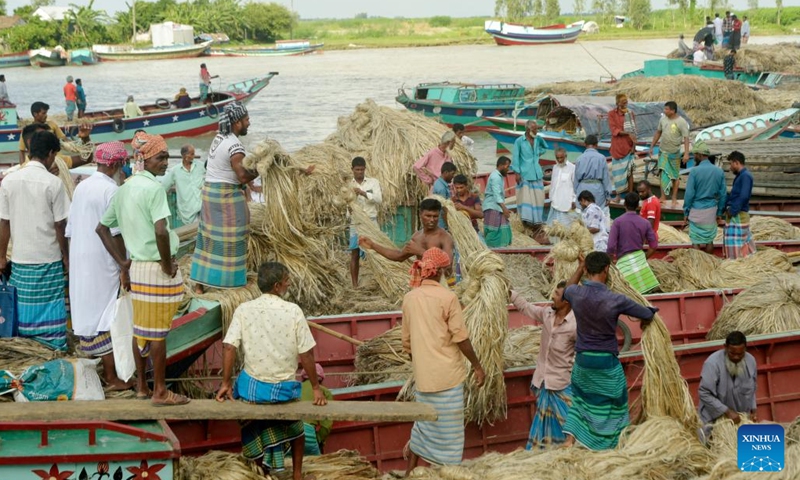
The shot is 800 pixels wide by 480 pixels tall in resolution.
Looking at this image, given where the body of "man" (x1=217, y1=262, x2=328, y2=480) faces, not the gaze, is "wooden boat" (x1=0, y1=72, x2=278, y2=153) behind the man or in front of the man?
in front

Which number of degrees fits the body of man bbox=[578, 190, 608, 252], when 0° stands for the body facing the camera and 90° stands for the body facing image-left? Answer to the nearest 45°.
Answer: approximately 90°

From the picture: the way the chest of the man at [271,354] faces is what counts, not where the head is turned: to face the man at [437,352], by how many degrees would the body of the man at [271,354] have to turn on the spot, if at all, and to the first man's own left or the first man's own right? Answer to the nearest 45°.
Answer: approximately 90° to the first man's own right

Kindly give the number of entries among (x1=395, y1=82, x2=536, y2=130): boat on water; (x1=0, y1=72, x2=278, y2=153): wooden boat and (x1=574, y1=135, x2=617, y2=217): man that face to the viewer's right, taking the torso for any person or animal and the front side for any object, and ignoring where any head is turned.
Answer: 1

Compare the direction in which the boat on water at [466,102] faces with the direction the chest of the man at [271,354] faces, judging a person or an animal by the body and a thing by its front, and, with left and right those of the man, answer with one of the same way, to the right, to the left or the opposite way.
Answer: to the left

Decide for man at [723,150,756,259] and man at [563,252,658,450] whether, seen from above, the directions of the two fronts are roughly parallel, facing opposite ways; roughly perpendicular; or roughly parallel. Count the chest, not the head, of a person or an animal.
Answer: roughly perpendicular

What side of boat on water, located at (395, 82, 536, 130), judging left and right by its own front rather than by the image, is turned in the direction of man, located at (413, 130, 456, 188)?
left

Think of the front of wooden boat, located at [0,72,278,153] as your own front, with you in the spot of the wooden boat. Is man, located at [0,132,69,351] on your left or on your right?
on your right

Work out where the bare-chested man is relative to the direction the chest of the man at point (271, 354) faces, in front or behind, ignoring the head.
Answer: in front

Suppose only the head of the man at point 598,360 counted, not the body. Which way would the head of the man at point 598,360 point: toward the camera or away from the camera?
away from the camera

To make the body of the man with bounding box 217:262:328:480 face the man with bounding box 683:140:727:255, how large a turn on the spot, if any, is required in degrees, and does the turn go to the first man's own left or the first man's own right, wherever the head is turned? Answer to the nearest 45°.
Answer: approximately 45° to the first man's own right

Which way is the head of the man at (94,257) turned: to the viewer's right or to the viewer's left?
to the viewer's right

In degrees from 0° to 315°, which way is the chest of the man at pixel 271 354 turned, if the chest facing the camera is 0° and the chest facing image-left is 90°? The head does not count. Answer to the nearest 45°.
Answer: approximately 180°

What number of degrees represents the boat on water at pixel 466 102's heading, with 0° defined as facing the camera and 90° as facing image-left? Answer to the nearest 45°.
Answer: approximately 90°
